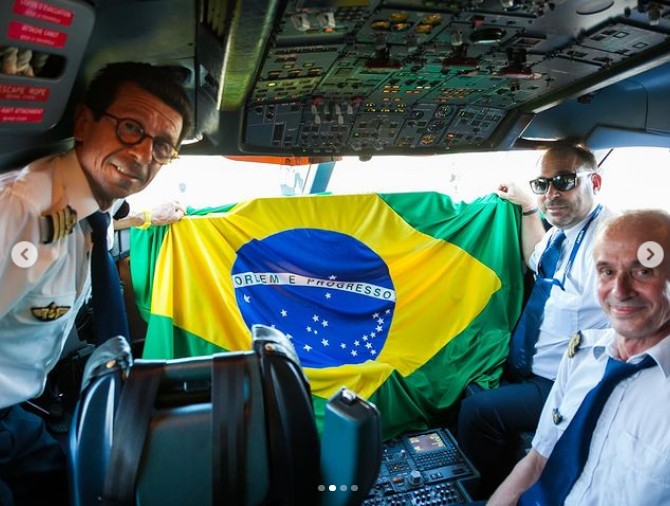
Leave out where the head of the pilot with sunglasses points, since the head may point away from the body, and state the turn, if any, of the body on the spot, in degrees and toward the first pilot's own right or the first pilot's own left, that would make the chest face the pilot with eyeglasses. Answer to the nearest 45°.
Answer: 0° — they already face them

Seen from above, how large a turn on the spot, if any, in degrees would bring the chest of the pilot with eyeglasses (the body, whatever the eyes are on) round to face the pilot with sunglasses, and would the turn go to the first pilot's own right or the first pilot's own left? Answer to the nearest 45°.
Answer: approximately 45° to the first pilot's own left

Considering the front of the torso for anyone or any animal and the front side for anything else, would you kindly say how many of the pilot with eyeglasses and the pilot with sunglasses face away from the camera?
0

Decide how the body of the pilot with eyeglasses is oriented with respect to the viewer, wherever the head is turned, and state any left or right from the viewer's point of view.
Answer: facing the viewer and to the right of the viewer

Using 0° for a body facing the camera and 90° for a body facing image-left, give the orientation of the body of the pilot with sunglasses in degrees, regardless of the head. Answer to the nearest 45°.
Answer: approximately 45°
